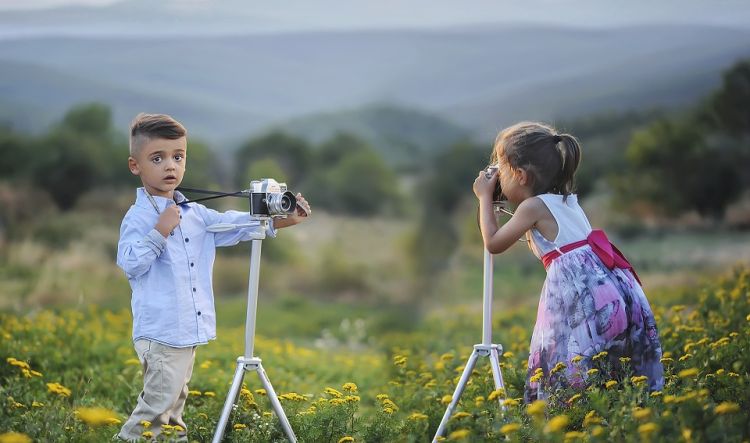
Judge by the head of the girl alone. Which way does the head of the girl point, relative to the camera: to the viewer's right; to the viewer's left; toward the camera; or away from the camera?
to the viewer's left

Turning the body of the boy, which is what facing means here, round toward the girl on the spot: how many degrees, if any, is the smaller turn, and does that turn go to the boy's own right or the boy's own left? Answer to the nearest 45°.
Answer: approximately 45° to the boy's own left

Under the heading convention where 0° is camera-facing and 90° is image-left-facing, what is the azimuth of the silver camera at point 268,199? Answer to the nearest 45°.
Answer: approximately 315°

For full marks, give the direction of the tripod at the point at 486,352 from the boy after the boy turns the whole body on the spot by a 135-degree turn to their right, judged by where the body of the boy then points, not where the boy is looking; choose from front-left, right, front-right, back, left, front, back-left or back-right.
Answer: back
